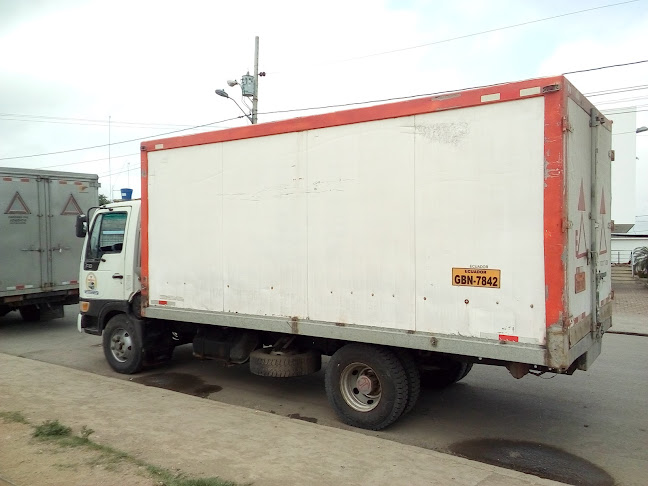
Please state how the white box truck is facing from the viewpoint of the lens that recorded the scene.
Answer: facing away from the viewer and to the left of the viewer

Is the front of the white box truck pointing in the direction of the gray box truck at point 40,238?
yes

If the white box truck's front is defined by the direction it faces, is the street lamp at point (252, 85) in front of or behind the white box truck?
in front

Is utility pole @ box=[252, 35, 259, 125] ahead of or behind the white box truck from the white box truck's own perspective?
ahead
